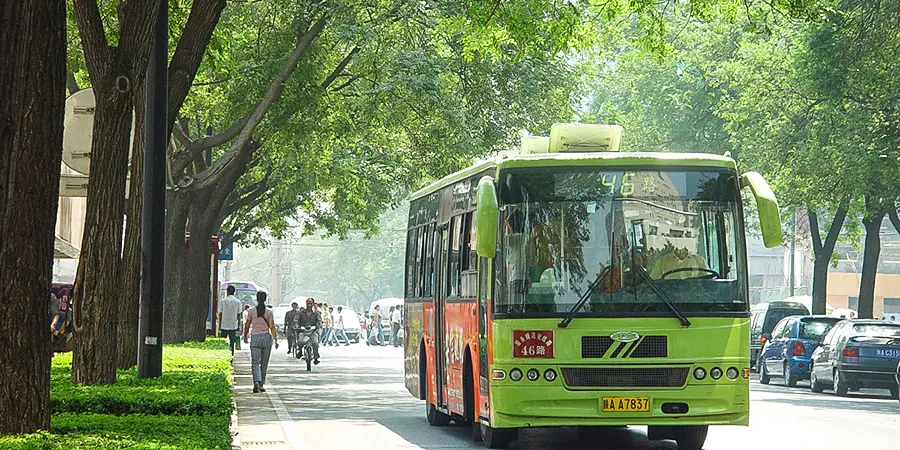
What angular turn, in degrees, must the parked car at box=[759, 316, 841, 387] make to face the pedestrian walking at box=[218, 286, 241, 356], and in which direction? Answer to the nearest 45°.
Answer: approximately 45° to its left

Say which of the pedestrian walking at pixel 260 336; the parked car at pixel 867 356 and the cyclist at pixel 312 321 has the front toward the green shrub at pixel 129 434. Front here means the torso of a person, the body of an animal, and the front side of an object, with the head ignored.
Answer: the cyclist

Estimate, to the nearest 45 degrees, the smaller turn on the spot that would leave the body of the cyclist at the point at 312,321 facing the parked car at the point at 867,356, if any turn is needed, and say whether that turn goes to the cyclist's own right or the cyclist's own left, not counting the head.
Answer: approximately 45° to the cyclist's own left

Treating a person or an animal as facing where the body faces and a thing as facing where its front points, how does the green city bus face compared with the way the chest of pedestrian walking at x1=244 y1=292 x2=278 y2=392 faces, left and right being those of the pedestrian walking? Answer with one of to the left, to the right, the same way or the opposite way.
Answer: the opposite way

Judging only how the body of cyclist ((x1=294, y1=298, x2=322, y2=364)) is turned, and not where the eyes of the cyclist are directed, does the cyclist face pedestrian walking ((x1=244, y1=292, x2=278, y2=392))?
yes

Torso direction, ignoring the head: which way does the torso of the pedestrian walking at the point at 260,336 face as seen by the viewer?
away from the camera

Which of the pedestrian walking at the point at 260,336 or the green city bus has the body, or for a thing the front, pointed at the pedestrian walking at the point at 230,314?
the pedestrian walking at the point at 260,336

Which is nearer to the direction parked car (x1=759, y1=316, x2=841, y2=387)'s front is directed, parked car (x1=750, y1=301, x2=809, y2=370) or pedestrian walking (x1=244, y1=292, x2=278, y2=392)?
the parked car

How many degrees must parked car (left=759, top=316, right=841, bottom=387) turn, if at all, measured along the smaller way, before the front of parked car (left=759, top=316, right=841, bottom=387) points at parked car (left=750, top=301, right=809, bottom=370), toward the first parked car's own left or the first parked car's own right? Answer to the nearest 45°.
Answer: approximately 45° to the first parked car's own right
